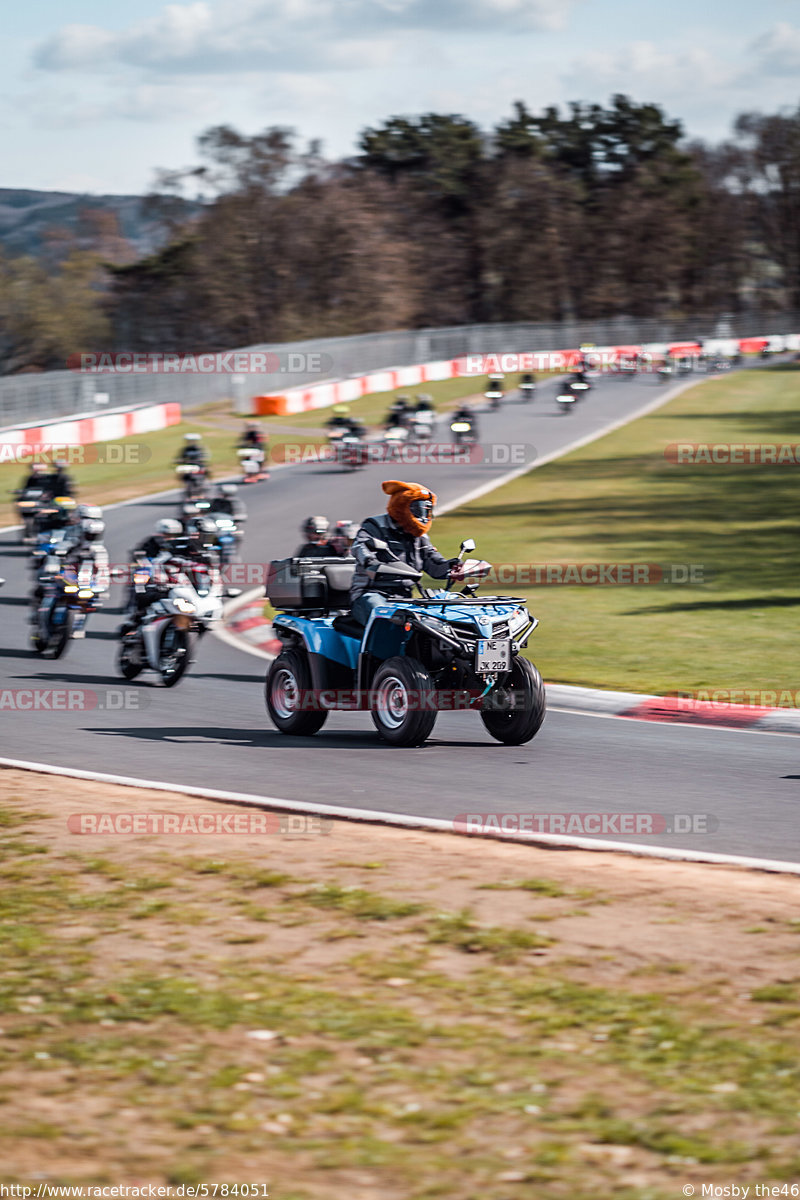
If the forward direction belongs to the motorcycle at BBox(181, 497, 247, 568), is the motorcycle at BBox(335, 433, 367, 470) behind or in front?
behind

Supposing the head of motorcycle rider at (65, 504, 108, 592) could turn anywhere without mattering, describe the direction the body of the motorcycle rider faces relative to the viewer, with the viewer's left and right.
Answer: facing the viewer and to the right of the viewer

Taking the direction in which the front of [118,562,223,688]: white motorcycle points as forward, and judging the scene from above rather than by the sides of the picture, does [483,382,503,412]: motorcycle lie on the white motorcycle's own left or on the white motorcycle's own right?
on the white motorcycle's own left

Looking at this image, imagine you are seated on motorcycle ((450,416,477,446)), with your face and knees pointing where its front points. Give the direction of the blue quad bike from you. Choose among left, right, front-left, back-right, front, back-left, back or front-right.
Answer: front-left

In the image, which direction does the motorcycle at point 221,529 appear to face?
toward the camera

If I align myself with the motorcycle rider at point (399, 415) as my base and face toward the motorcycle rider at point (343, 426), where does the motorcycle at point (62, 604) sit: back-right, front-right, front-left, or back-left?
front-left

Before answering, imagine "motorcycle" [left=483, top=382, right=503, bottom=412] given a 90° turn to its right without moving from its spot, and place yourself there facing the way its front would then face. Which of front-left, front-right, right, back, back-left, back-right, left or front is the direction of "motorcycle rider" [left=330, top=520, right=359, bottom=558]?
left

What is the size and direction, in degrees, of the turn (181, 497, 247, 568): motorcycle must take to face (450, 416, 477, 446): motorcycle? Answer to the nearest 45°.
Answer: approximately 180°

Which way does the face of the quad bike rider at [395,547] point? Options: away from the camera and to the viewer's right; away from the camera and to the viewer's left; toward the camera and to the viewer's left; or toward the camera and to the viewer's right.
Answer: toward the camera and to the viewer's right

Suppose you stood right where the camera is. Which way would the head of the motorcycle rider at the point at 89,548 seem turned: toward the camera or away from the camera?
toward the camera

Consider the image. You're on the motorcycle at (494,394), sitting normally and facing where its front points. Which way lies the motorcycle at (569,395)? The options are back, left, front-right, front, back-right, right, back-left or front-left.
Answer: left

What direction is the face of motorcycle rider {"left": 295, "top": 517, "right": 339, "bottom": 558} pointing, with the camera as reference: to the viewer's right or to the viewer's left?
to the viewer's right

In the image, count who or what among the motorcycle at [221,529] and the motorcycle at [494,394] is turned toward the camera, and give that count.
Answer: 2

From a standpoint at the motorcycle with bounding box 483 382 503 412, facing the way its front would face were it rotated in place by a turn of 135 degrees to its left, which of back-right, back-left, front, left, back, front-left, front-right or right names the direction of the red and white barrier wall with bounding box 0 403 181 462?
back

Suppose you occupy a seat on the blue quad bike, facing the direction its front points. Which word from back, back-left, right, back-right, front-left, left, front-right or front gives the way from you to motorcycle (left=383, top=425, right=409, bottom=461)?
back-left

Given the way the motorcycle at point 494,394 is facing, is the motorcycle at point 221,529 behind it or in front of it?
in front

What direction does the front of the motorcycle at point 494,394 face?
toward the camera

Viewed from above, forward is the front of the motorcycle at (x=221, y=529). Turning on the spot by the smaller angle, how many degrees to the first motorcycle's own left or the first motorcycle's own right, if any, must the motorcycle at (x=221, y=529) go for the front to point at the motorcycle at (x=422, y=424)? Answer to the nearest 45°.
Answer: approximately 180°

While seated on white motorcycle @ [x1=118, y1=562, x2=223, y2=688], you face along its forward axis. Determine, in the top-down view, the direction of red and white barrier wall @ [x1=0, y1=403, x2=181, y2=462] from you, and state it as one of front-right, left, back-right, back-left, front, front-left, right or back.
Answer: back-left

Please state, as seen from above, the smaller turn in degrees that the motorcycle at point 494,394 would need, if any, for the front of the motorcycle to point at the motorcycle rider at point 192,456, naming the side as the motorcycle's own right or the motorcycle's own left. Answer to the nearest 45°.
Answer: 0° — it already faces them
